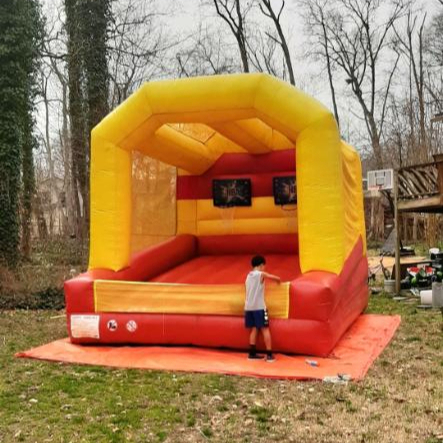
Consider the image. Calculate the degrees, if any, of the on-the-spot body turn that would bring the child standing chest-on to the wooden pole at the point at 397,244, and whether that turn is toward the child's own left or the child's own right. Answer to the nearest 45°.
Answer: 0° — they already face it

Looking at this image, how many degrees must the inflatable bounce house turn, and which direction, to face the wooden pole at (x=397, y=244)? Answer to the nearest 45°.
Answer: approximately 135° to its left

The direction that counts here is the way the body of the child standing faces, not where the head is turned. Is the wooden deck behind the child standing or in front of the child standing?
in front

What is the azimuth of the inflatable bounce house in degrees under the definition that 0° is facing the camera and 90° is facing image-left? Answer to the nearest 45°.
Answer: approximately 0°

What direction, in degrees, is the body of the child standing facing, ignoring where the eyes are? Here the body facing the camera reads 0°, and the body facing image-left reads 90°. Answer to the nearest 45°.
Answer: approximately 225°
